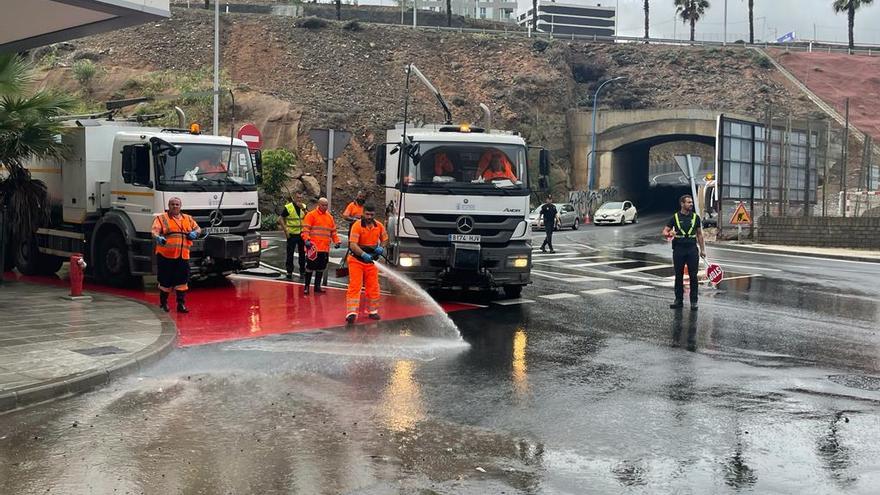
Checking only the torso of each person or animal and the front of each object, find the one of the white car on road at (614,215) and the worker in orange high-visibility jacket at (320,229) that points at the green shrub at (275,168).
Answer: the white car on road

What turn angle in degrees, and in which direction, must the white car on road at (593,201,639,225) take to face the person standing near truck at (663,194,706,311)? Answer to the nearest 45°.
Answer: approximately 45° to its left

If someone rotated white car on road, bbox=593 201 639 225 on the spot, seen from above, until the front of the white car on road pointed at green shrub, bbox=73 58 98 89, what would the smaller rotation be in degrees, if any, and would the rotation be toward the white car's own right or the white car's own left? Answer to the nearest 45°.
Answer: approximately 45° to the white car's own right

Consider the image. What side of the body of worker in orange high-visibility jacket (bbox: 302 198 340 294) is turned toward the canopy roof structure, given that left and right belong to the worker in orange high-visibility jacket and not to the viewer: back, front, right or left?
right

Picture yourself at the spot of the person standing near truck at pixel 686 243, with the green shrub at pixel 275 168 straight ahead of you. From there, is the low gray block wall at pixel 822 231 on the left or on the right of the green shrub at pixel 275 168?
right

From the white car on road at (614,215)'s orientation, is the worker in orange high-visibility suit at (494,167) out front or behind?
out front

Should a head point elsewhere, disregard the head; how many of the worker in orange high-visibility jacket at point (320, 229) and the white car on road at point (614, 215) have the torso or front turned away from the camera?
0

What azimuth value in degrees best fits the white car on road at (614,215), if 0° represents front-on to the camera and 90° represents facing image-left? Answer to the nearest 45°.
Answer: approximately 45°

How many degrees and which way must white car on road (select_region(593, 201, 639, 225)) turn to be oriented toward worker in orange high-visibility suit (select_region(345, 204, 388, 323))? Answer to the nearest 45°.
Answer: approximately 45° to its left

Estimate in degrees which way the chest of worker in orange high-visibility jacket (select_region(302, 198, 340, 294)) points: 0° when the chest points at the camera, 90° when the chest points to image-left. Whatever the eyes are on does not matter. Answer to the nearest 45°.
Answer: approximately 315°

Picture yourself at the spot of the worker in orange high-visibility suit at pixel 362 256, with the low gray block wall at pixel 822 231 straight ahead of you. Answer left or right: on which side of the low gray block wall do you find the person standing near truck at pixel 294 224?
left
